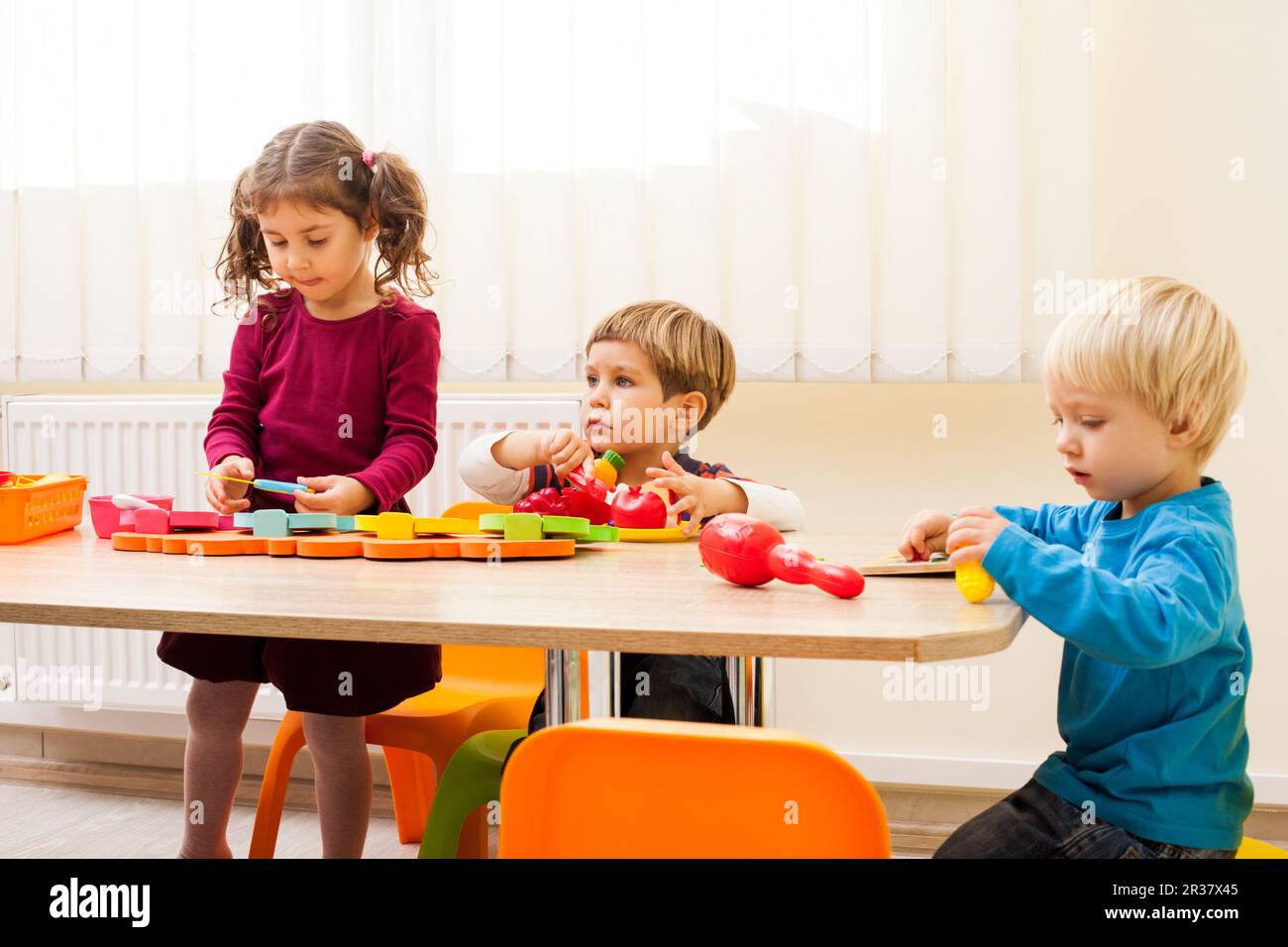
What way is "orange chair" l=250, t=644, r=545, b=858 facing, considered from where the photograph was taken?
facing the viewer and to the left of the viewer

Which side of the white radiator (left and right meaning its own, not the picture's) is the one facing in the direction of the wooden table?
front

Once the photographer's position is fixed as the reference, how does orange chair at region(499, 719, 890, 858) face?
facing away from the viewer

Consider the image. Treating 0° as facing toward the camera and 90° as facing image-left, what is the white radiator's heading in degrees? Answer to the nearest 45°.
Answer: approximately 0°

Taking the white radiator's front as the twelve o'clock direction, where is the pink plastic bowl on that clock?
The pink plastic bowl is roughly at 12 o'clock from the white radiator.

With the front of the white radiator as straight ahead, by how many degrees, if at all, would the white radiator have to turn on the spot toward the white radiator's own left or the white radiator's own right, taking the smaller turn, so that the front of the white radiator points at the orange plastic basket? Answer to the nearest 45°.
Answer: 0° — it already faces it

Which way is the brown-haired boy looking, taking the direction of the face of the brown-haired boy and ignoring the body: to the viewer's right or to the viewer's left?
to the viewer's left

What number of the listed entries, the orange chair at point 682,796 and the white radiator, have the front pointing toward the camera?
1

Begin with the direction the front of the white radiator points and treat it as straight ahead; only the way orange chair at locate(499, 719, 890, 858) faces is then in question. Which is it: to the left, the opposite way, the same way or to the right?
the opposite way
